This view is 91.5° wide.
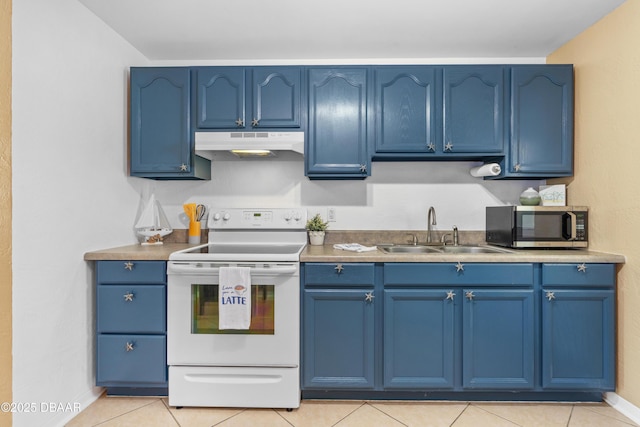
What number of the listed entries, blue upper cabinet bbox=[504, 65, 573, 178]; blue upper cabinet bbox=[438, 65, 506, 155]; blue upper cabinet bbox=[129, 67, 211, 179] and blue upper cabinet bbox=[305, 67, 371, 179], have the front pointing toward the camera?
4

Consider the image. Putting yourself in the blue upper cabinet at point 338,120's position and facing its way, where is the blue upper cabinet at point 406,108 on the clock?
the blue upper cabinet at point 406,108 is roughly at 9 o'clock from the blue upper cabinet at point 338,120.

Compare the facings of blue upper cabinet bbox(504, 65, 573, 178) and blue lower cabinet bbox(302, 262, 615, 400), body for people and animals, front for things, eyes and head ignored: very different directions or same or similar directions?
same or similar directions

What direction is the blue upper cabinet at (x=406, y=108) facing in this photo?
toward the camera

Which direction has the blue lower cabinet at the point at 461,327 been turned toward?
toward the camera

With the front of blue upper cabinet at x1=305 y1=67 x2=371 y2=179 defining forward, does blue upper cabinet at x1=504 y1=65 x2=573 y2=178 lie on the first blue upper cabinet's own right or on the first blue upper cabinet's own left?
on the first blue upper cabinet's own left

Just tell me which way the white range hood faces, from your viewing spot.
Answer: facing the viewer

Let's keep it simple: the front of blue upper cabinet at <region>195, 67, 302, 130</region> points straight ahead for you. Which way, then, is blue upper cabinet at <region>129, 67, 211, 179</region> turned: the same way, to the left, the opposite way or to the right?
the same way

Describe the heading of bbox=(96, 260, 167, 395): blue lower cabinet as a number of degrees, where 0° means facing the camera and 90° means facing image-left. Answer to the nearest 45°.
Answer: approximately 0°

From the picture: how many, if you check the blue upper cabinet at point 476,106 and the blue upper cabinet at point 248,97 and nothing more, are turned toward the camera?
2

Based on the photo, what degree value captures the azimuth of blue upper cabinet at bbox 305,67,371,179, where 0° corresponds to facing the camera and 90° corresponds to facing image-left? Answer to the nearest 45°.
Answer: approximately 0°

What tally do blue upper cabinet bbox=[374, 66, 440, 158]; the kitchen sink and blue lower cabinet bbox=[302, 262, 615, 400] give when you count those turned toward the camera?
3

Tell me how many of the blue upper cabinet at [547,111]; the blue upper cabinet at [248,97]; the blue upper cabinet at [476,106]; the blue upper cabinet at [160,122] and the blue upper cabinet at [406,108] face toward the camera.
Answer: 5

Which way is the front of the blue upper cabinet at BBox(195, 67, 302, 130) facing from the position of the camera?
facing the viewer

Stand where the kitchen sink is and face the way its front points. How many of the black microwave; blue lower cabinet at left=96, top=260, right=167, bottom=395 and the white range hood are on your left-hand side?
1
